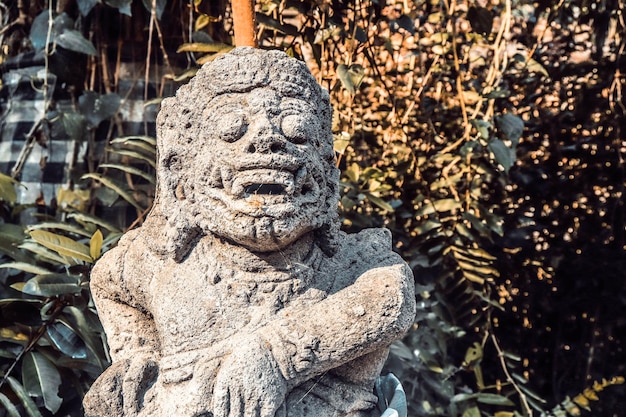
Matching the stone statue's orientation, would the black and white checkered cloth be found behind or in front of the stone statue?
behind

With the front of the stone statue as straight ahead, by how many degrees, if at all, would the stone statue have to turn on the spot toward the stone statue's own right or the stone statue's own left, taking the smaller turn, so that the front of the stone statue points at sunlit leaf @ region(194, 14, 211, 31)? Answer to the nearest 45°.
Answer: approximately 180°

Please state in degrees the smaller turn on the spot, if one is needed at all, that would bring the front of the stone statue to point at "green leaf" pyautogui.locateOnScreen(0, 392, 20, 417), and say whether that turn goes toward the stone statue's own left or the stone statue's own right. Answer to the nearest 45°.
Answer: approximately 135° to the stone statue's own right

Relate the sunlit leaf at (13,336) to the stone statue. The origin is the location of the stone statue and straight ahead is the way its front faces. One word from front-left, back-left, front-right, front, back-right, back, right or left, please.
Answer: back-right

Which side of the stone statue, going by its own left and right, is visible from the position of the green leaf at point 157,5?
back

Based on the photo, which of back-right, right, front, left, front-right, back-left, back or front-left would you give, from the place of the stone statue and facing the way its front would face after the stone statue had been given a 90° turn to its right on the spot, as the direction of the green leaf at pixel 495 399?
back-right

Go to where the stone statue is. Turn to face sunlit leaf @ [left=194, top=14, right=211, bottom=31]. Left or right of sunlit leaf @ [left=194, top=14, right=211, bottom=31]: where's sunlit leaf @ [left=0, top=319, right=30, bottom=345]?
left

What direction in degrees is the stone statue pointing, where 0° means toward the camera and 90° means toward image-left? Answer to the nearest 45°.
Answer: approximately 0°

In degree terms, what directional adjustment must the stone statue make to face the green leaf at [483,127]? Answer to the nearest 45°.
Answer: approximately 135° to its left
